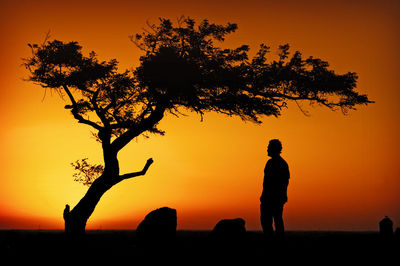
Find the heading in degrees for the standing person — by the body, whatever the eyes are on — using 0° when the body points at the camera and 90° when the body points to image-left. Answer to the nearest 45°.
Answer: approximately 45°
